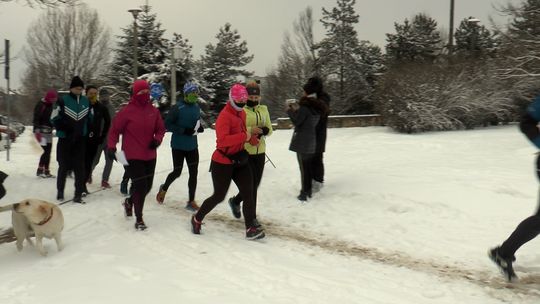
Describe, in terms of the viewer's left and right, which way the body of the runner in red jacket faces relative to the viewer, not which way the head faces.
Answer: facing the viewer and to the right of the viewer

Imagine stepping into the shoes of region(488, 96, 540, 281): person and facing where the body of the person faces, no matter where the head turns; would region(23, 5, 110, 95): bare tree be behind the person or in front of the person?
behind

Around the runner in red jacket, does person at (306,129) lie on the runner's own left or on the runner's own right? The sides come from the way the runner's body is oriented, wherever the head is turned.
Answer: on the runner's own left

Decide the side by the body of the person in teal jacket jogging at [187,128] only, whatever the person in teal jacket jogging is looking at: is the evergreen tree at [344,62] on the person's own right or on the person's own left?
on the person's own left

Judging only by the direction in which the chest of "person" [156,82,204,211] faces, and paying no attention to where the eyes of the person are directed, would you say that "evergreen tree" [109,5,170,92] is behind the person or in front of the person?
behind

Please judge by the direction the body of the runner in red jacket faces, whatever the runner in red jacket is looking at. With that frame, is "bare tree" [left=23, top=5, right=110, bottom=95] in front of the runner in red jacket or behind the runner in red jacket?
behind
